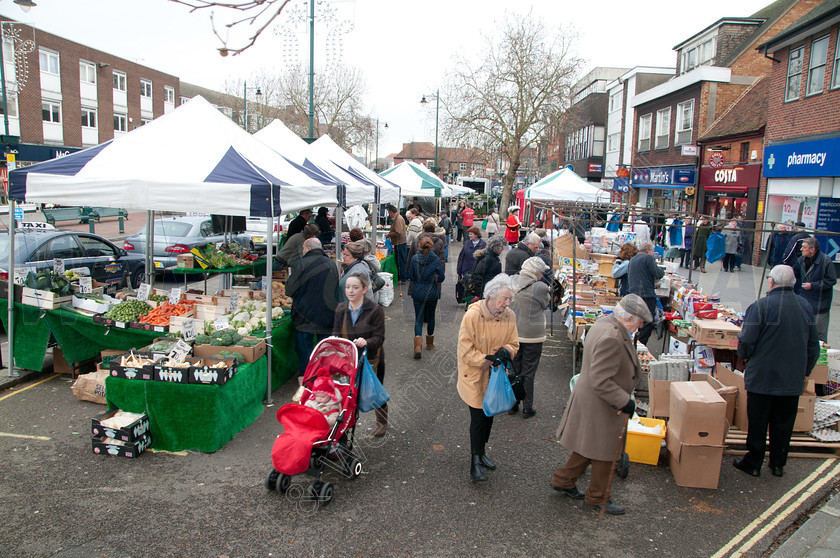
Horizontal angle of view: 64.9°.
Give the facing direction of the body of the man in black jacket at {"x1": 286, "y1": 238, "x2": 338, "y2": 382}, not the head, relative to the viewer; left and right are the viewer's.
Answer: facing away from the viewer and to the left of the viewer

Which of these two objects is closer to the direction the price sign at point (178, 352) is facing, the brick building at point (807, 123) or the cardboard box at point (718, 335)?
the cardboard box

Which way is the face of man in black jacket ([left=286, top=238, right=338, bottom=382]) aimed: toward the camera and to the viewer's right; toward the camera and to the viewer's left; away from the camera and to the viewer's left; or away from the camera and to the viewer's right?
away from the camera and to the viewer's left

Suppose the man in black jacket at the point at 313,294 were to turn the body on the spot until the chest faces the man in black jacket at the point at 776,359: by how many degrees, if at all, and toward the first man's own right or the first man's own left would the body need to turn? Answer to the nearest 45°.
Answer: approximately 180°

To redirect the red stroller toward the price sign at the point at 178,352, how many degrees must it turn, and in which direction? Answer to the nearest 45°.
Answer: approximately 90° to its right

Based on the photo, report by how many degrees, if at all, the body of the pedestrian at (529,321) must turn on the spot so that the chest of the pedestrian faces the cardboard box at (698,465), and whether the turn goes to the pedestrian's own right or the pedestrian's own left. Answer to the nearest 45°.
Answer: approximately 90° to the pedestrian's own right

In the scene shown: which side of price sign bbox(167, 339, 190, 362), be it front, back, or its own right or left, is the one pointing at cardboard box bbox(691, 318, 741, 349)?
left

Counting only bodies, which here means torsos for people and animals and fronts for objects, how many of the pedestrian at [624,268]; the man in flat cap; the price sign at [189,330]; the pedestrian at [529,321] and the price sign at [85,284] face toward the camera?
2

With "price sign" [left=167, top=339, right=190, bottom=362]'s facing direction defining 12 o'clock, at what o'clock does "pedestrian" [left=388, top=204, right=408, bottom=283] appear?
The pedestrian is roughly at 7 o'clock from the price sign.
